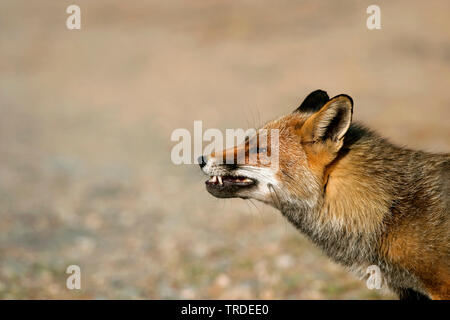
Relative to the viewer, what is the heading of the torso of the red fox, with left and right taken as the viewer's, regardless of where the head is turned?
facing to the left of the viewer
